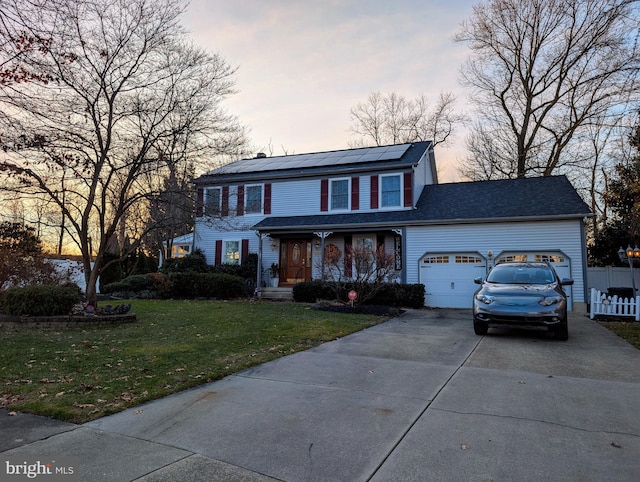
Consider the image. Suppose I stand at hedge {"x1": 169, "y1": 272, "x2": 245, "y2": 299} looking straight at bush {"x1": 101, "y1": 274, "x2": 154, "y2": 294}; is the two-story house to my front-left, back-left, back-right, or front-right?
back-right

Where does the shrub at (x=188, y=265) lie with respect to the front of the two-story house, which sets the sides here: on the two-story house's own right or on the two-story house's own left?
on the two-story house's own right

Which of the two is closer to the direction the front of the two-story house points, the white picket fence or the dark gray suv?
the dark gray suv

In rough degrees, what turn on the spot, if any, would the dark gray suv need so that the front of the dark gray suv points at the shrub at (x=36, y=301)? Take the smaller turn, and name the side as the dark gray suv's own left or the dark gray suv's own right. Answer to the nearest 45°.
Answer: approximately 90° to the dark gray suv's own right

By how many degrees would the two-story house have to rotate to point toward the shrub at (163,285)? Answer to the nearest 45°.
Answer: approximately 90° to its right

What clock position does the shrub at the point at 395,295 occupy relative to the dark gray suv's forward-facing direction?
The shrub is roughly at 5 o'clock from the dark gray suv.

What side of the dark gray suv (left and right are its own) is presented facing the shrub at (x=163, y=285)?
right

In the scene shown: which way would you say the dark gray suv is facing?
toward the camera

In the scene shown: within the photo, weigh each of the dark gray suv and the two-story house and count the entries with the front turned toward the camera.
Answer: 2

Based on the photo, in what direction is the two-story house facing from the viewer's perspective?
toward the camera
